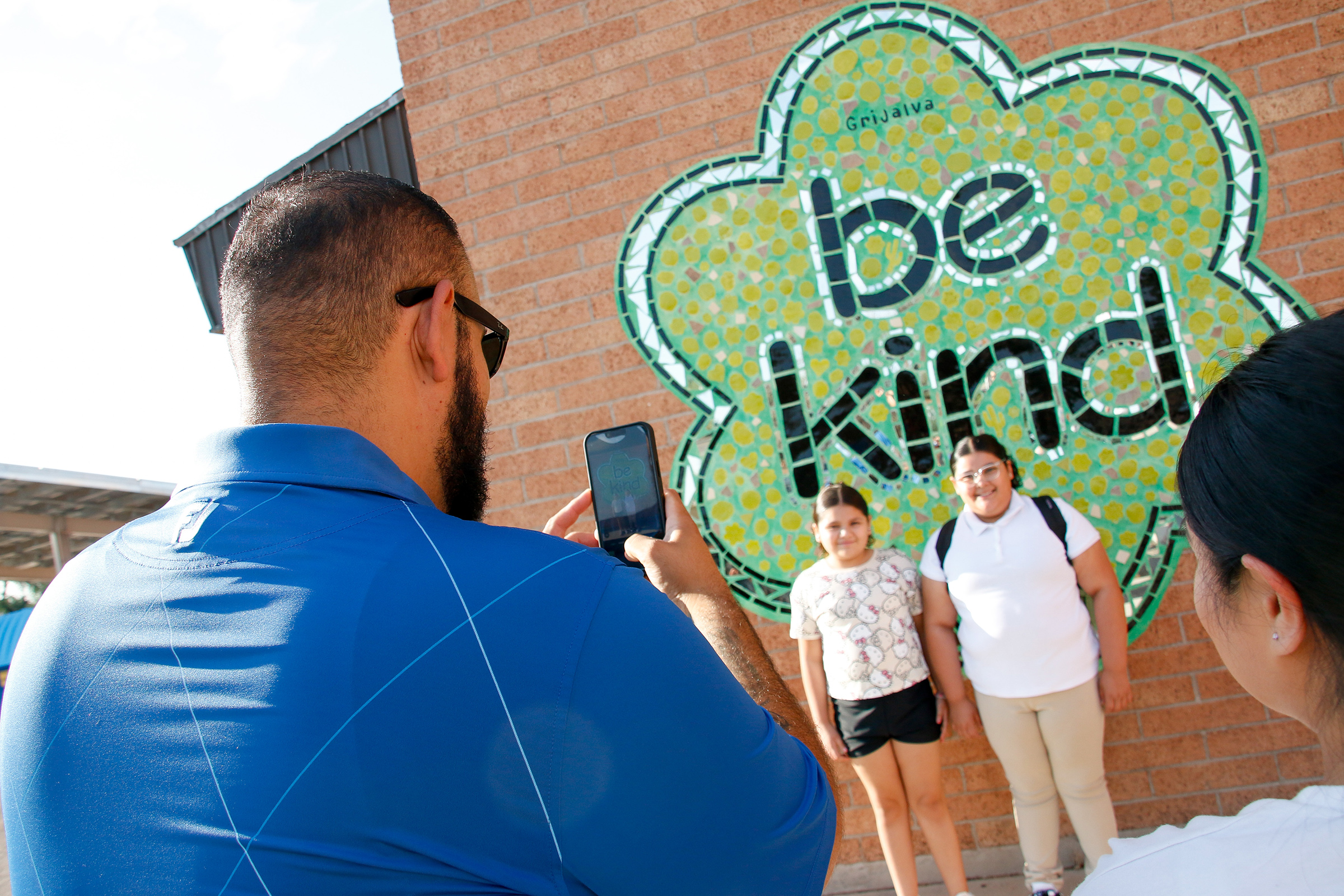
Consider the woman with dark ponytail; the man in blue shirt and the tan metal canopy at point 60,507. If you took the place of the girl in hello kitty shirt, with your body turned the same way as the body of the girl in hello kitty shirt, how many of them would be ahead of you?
2

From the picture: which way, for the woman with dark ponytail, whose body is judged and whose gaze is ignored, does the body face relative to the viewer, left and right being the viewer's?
facing away from the viewer and to the left of the viewer

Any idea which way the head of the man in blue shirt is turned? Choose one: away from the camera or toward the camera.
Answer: away from the camera

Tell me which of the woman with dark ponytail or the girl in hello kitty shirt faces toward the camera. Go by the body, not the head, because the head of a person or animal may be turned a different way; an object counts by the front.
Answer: the girl in hello kitty shirt

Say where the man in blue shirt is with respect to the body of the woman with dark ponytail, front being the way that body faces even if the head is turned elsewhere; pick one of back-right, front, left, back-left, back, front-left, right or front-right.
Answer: left

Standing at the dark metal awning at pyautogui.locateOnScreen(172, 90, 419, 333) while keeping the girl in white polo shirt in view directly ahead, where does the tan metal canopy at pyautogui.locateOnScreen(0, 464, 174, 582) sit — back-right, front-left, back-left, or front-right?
back-left

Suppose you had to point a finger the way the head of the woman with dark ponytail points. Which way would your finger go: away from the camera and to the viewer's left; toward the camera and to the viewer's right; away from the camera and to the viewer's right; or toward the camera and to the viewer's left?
away from the camera and to the viewer's left

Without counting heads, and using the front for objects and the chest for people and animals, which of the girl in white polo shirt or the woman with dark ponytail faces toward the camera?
the girl in white polo shirt

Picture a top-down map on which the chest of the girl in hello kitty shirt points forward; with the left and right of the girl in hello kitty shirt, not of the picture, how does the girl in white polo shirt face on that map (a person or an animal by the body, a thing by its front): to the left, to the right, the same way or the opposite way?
the same way

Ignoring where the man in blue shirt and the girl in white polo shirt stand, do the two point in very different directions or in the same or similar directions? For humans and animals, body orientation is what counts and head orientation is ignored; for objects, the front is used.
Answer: very different directions

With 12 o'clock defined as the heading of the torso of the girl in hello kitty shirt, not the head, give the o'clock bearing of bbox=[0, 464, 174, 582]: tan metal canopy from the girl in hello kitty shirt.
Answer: The tan metal canopy is roughly at 4 o'clock from the girl in hello kitty shirt.

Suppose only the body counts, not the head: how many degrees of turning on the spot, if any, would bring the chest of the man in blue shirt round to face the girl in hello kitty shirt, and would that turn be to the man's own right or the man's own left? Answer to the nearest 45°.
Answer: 0° — they already face them

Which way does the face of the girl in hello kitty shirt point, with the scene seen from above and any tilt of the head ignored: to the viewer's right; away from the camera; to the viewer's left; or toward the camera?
toward the camera

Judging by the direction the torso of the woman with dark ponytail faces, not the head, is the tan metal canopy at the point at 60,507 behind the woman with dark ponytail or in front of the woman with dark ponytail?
in front

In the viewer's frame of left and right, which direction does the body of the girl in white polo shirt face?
facing the viewer

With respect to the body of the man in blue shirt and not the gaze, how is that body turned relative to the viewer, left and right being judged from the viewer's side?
facing away from the viewer and to the right of the viewer
